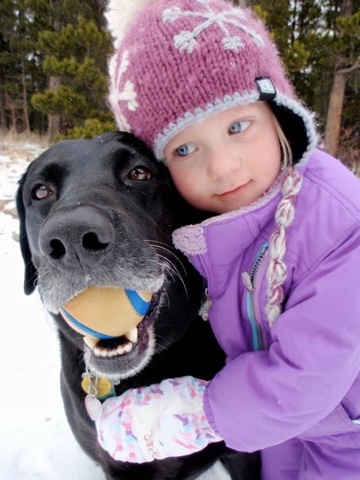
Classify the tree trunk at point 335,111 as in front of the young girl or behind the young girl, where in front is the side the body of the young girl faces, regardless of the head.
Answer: behind

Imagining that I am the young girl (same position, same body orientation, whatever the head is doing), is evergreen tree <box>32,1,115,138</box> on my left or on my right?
on my right

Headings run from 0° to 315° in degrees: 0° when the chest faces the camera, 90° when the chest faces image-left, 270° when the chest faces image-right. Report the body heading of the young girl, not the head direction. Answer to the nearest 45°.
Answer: approximately 45°
